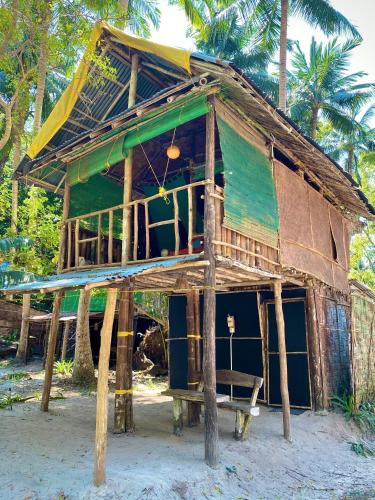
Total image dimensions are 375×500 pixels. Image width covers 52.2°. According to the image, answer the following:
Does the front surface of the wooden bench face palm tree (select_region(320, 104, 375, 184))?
no

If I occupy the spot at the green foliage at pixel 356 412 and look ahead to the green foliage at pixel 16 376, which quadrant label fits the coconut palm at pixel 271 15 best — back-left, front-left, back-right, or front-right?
front-right

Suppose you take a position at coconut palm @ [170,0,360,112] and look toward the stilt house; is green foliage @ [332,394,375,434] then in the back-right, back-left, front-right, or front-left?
front-left

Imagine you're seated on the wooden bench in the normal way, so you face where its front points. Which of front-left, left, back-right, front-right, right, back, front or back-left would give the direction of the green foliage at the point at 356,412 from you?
back

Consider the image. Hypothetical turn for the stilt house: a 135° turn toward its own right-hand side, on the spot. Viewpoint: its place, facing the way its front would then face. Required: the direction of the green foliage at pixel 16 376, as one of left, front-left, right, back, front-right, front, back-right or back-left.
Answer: front-left

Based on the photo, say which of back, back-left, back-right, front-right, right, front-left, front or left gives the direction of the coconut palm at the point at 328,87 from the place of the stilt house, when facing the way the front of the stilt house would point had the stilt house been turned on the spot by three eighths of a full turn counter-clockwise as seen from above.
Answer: front-left

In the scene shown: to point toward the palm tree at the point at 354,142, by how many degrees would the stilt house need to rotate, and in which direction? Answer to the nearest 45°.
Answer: approximately 180°

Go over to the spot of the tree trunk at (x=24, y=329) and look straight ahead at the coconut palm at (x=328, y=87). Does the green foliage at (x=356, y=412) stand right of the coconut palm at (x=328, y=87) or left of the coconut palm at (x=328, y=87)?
right

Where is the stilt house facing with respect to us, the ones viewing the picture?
facing the viewer and to the left of the viewer

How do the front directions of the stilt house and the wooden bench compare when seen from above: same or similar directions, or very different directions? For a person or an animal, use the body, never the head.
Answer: same or similar directions

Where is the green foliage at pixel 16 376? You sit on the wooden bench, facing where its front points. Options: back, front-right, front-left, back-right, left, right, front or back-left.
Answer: right

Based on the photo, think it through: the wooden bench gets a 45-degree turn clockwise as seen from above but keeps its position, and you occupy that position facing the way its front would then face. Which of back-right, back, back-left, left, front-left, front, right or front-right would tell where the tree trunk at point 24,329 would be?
front-right
